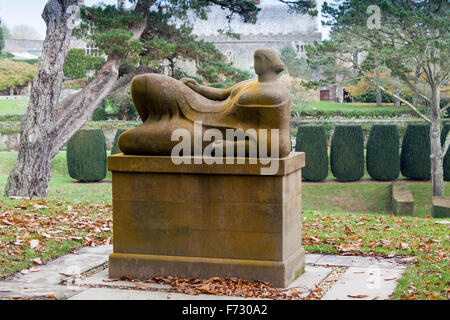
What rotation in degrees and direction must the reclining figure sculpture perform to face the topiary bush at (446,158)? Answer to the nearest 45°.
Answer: approximately 135° to its left

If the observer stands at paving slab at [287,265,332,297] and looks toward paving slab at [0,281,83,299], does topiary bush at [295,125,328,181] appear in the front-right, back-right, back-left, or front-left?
back-right

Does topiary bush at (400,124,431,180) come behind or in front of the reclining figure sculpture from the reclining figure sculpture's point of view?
behind

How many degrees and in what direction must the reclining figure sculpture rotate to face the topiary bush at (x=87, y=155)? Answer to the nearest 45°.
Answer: approximately 180°

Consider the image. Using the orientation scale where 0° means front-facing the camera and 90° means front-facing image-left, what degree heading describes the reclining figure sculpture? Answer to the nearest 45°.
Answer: approximately 0°

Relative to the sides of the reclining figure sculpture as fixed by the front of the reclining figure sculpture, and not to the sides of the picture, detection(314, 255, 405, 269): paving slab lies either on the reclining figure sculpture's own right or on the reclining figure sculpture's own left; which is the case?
on the reclining figure sculpture's own left

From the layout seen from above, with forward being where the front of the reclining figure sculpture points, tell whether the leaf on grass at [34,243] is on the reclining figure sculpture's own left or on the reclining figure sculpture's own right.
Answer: on the reclining figure sculpture's own right

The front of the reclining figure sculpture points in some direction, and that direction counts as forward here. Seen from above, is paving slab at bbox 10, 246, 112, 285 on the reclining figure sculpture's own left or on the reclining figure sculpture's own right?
on the reclining figure sculpture's own right

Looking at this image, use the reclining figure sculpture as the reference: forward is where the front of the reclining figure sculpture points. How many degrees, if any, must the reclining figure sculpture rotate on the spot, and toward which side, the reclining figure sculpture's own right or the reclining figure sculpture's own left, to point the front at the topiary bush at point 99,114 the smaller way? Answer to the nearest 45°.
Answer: approximately 180°
